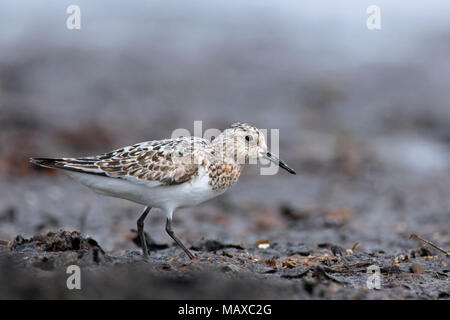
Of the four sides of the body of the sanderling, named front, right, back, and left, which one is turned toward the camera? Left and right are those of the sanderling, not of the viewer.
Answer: right

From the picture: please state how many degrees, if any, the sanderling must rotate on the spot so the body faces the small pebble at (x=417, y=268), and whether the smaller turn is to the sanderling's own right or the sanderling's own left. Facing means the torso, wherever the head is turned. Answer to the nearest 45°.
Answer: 0° — it already faces it
